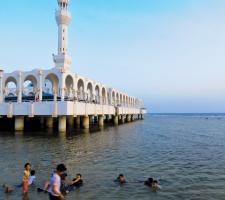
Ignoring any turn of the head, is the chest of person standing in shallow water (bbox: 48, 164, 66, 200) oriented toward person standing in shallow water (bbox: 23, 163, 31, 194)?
no

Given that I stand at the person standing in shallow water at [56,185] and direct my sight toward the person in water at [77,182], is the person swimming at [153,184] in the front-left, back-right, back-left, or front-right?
front-right

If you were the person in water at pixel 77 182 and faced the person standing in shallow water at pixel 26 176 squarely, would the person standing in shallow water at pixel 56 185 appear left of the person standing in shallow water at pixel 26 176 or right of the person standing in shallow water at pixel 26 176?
left

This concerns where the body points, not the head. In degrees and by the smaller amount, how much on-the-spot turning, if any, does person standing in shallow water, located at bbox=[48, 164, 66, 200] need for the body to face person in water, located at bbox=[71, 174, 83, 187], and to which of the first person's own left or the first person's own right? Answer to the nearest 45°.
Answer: approximately 90° to the first person's own left

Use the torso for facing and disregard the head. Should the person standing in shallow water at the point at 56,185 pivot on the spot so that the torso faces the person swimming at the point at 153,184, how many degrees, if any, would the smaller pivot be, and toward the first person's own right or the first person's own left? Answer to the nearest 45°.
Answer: approximately 45° to the first person's own left
